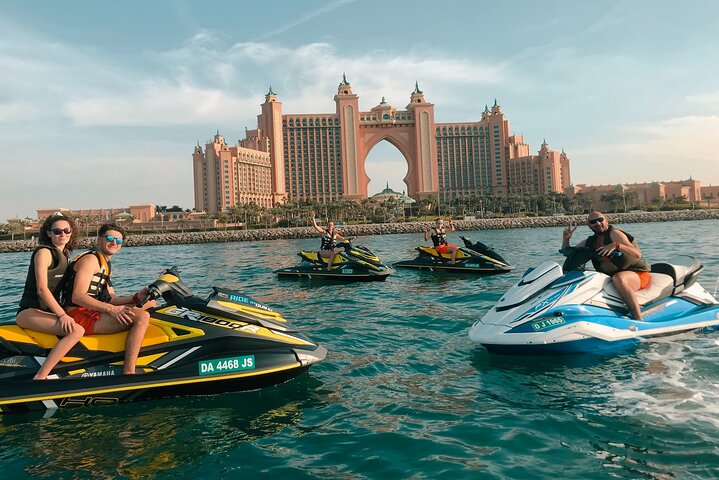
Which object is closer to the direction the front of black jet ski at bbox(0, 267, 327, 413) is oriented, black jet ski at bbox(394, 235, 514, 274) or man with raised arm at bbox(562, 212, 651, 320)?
the man with raised arm

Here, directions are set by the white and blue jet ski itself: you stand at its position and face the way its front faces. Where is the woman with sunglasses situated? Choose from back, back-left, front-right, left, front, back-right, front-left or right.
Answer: front

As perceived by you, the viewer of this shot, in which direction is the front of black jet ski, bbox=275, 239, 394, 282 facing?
facing to the right of the viewer

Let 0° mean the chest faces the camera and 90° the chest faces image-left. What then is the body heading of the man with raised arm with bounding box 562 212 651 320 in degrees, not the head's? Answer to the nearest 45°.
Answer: approximately 45°

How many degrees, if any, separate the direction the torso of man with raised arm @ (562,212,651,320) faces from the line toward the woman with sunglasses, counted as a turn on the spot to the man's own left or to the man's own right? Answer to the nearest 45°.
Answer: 0° — they already face them

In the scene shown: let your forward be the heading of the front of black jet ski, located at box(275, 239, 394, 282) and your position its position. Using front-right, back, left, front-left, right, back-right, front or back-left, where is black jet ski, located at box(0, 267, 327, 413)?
right

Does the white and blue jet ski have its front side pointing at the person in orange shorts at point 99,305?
yes

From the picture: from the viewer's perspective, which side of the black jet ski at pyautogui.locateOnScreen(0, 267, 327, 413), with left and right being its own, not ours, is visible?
right

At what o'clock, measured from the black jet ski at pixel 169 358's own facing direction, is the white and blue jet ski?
The white and blue jet ski is roughly at 12 o'clock from the black jet ski.
